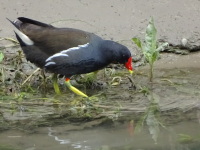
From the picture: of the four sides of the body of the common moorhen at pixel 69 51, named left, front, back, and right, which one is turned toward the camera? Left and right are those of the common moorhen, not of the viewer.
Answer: right

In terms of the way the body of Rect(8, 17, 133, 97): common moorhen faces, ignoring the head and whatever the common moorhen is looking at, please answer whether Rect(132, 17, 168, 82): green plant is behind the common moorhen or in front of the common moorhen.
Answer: in front
